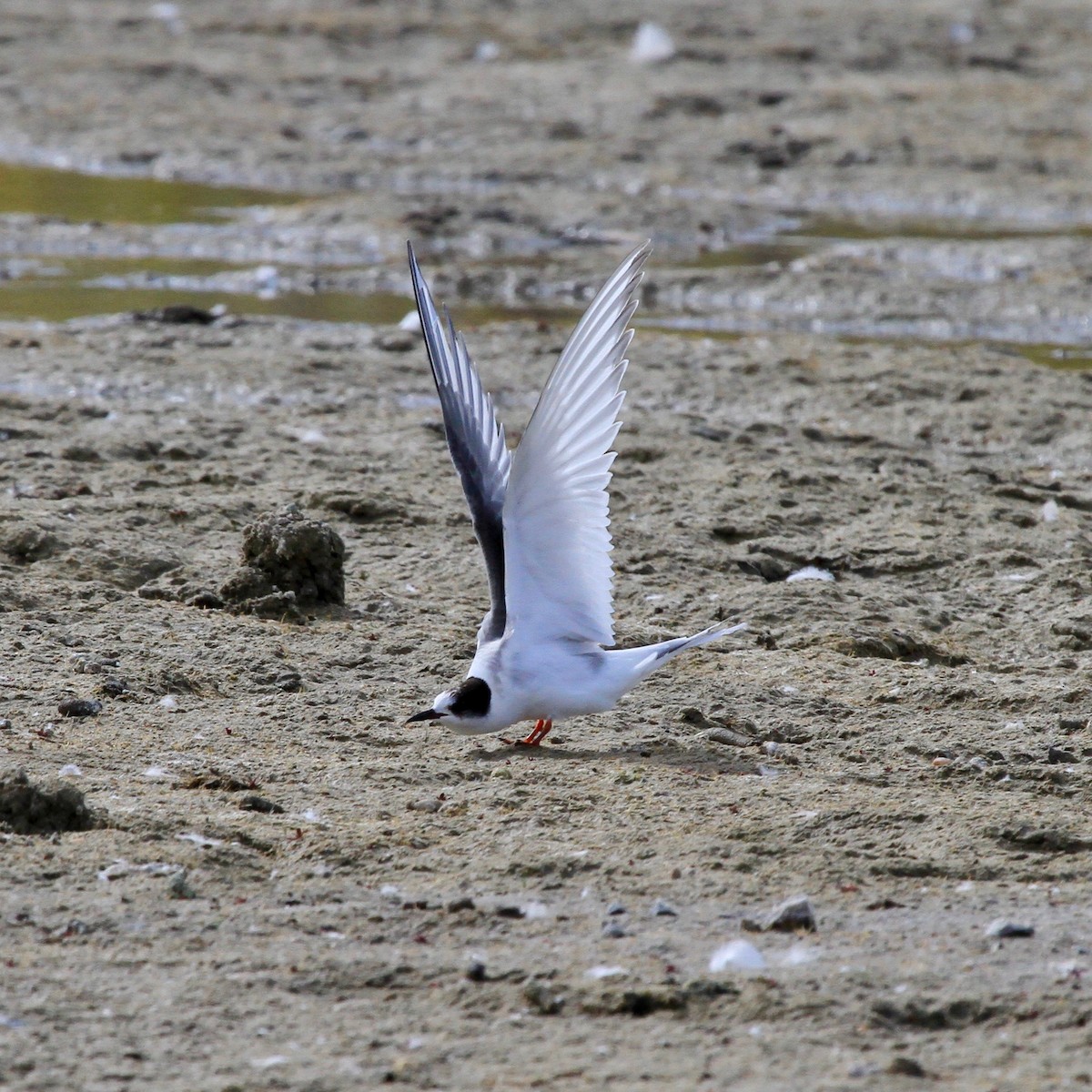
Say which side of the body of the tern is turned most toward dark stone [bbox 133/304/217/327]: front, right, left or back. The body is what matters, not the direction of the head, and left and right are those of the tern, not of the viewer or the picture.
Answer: right

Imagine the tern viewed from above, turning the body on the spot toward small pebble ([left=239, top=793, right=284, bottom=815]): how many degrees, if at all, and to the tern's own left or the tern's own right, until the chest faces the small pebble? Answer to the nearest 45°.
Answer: approximately 45° to the tern's own left

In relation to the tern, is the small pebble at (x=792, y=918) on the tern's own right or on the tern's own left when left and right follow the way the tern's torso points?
on the tern's own left

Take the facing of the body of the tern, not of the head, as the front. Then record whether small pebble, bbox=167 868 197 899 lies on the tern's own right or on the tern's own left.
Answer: on the tern's own left

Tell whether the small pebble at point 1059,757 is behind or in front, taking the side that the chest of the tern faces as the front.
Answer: behind

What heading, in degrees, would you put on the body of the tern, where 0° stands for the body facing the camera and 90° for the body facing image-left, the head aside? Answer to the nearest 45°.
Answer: approximately 90°

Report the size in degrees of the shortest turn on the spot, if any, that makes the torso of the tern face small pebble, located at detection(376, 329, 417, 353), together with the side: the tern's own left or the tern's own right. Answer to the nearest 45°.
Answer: approximately 90° to the tern's own right

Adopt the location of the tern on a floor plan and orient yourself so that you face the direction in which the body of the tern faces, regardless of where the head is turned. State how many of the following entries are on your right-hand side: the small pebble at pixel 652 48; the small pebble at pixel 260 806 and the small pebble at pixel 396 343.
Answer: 2
